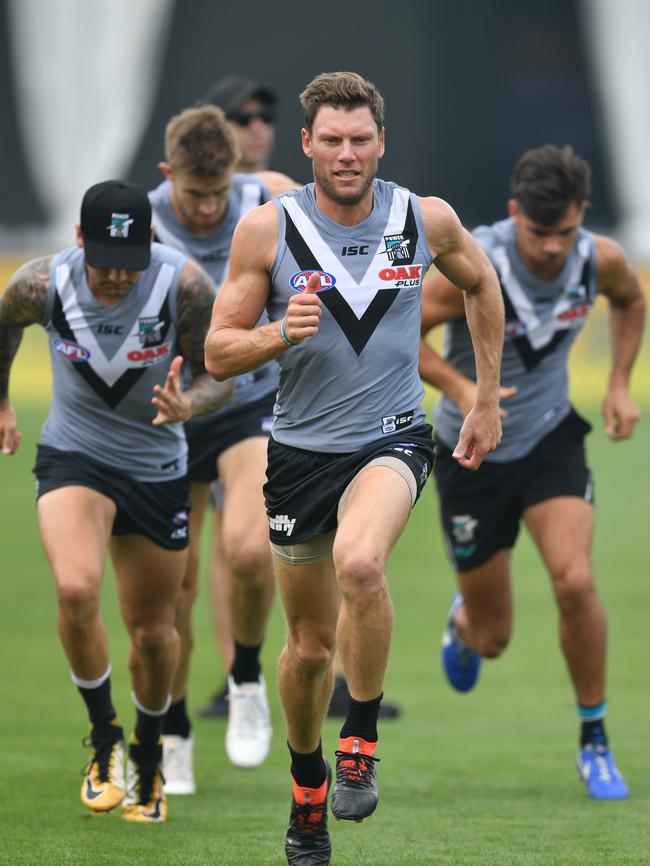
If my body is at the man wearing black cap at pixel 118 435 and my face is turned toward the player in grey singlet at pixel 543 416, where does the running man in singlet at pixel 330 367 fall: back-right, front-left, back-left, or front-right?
front-right

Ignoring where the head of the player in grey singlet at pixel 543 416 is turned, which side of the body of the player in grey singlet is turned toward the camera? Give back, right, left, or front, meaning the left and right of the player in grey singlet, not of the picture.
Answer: front

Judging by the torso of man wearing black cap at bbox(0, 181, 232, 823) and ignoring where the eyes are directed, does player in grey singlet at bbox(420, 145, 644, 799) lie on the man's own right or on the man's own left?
on the man's own left

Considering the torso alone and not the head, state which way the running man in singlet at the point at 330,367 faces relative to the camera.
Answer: toward the camera

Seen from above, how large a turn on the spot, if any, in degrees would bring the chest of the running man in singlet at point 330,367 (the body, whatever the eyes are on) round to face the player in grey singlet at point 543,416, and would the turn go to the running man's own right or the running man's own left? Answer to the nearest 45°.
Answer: approximately 135° to the running man's own left

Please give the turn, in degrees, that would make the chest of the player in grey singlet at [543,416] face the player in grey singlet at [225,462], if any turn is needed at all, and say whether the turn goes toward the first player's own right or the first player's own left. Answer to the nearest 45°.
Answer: approximately 90° to the first player's own right

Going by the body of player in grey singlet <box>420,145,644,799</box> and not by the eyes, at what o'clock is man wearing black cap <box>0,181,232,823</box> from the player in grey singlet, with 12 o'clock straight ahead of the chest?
The man wearing black cap is roughly at 2 o'clock from the player in grey singlet.

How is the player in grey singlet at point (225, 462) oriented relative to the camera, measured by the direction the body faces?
toward the camera
